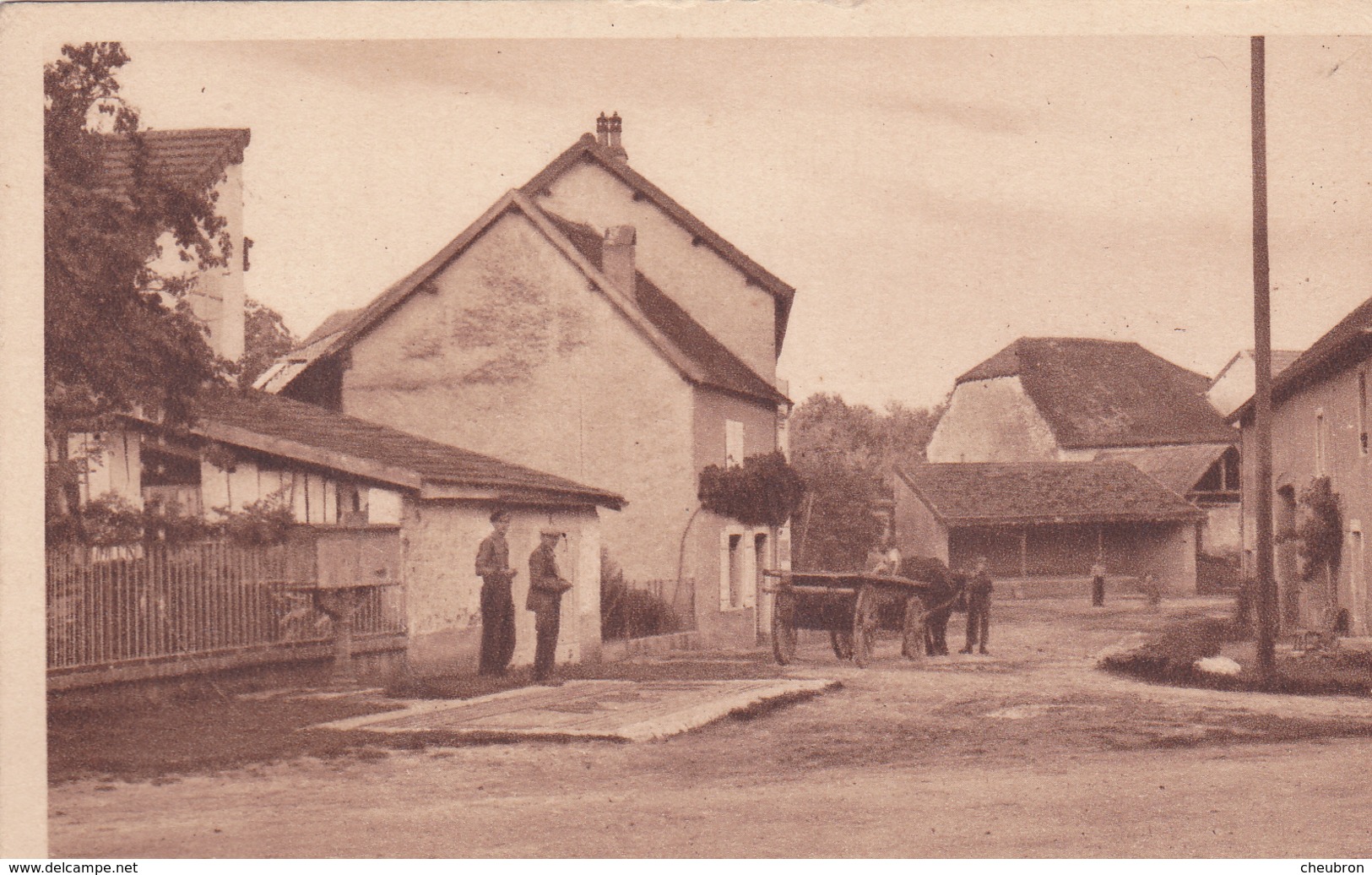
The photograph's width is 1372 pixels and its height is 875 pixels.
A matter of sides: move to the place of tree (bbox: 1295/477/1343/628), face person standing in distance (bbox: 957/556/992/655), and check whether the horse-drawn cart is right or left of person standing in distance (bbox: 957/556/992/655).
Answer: left

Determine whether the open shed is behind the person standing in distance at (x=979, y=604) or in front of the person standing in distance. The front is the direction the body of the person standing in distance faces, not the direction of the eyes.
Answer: behind

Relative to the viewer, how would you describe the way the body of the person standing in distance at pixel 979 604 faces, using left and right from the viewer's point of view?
facing the viewer and to the left of the viewer
